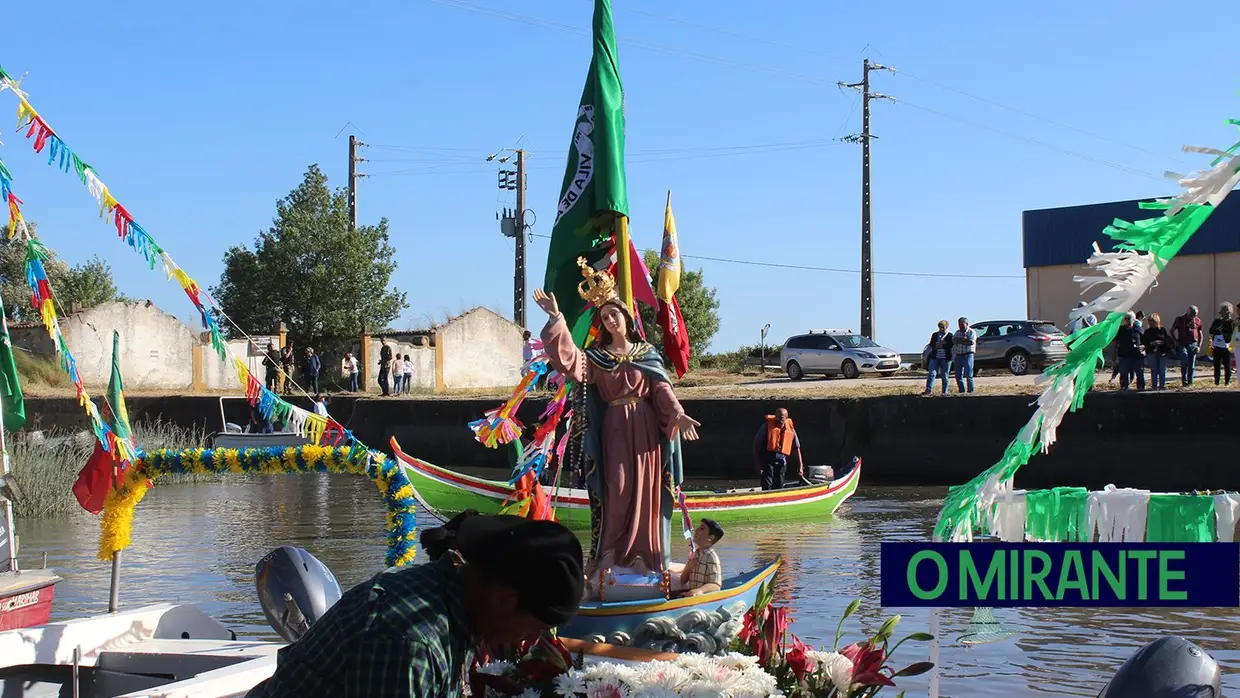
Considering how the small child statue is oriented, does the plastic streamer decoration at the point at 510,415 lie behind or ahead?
ahead

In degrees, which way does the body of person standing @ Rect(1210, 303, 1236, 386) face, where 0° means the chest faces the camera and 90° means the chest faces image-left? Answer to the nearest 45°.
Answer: approximately 0°

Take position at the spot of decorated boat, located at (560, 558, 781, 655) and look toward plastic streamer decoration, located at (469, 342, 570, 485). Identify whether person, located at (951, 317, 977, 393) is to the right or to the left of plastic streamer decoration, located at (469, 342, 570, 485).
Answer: right

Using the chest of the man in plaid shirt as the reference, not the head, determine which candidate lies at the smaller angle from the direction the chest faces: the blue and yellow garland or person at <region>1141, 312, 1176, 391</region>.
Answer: the person

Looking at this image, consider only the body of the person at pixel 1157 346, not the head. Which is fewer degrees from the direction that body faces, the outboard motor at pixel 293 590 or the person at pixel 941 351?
the outboard motor

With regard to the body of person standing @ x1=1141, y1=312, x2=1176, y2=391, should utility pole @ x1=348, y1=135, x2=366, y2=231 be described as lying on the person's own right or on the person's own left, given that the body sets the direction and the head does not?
on the person's own right

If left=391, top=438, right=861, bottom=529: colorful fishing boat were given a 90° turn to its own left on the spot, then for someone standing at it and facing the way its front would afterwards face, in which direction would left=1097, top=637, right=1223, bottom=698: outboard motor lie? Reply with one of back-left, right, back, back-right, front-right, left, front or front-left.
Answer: front

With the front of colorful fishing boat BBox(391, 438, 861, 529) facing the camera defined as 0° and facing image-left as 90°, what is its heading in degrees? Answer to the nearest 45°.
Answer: approximately 90°

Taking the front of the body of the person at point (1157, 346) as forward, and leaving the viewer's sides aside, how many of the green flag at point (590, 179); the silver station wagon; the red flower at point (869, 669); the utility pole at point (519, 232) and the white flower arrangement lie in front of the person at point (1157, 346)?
3

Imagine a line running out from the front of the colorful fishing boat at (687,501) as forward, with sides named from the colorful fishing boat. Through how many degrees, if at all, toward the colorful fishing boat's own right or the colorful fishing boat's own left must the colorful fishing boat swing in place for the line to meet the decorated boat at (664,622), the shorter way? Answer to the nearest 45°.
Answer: approximately 90° to the colorful fishing boat's own left

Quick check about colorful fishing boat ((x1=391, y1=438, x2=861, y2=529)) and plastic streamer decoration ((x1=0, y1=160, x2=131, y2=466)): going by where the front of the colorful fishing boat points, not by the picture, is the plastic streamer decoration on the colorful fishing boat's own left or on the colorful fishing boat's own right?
on the colorful fishing boat's own left

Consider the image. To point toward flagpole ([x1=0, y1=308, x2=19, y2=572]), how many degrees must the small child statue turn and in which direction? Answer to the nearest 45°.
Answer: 0° — it already faces it
